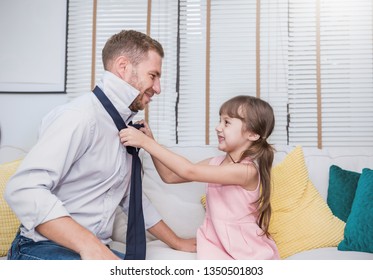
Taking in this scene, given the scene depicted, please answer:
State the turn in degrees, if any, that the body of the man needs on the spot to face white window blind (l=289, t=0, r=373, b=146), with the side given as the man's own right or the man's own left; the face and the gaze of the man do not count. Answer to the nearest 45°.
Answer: approximately 45° to the man's own left

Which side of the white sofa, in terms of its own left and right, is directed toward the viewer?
front

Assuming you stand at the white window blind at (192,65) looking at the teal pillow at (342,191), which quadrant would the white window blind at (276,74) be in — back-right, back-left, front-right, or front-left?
front-left

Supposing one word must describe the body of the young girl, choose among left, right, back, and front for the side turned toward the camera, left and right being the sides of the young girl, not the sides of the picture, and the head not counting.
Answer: left

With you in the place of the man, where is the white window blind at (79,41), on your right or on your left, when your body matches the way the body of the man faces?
on your left

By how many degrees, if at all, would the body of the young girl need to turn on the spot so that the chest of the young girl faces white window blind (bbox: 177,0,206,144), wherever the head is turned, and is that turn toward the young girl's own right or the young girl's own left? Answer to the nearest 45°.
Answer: approximately 90° to the young girl's own right

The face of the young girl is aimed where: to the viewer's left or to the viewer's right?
to the viewer's left

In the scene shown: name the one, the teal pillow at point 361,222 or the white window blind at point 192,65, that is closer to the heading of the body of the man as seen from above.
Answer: the teal pillow

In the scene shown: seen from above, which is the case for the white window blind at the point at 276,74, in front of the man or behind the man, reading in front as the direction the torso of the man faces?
in front

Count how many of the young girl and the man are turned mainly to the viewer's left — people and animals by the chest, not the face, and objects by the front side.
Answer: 1

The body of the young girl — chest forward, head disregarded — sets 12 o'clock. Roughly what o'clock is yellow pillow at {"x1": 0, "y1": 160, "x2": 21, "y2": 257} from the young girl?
The yellow pillow is roughly at 12 o'clock from the young girl.

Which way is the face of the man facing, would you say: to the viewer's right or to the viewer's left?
to the viewer's right

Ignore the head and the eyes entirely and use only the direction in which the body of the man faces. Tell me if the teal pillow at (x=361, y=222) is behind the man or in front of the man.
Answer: in front

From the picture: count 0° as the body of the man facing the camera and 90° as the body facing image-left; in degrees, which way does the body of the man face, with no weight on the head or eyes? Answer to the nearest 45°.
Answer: approximately 270°

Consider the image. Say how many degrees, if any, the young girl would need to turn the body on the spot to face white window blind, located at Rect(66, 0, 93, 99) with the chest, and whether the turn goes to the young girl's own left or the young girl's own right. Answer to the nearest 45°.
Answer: approximately 45° to the young girl's own right

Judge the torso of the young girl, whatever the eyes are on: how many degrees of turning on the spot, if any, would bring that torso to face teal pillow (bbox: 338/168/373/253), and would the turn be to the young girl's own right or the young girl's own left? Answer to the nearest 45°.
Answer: approximately 180°

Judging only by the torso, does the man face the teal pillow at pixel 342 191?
yes
